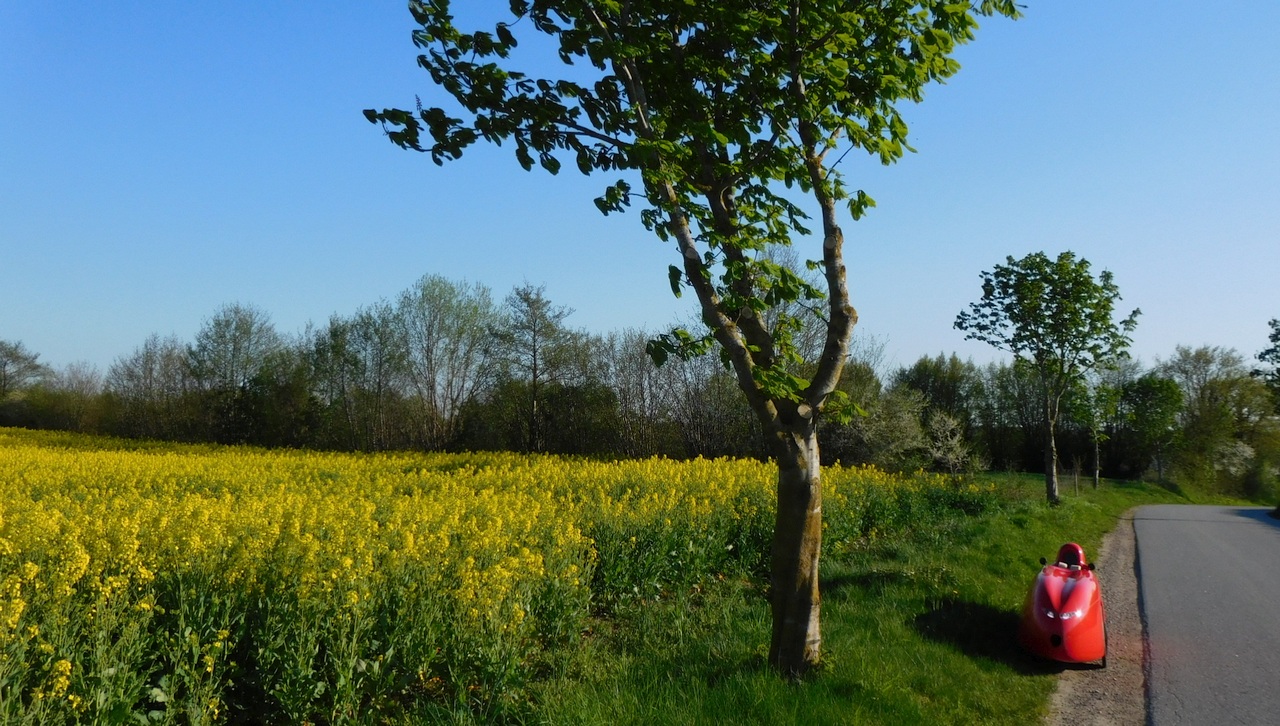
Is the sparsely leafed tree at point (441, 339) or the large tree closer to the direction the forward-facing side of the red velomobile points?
the large tree

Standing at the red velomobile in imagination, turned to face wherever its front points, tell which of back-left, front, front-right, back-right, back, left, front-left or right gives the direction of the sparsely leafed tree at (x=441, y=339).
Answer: back-right

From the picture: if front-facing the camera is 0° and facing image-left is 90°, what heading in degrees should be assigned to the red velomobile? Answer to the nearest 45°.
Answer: approximately 0°

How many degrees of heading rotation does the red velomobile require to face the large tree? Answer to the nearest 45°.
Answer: approximately 45° to its right
